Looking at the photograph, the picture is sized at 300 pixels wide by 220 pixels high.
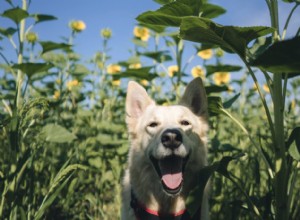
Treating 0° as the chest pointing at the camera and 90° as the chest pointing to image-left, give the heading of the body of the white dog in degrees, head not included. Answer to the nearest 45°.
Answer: approximately 0°
